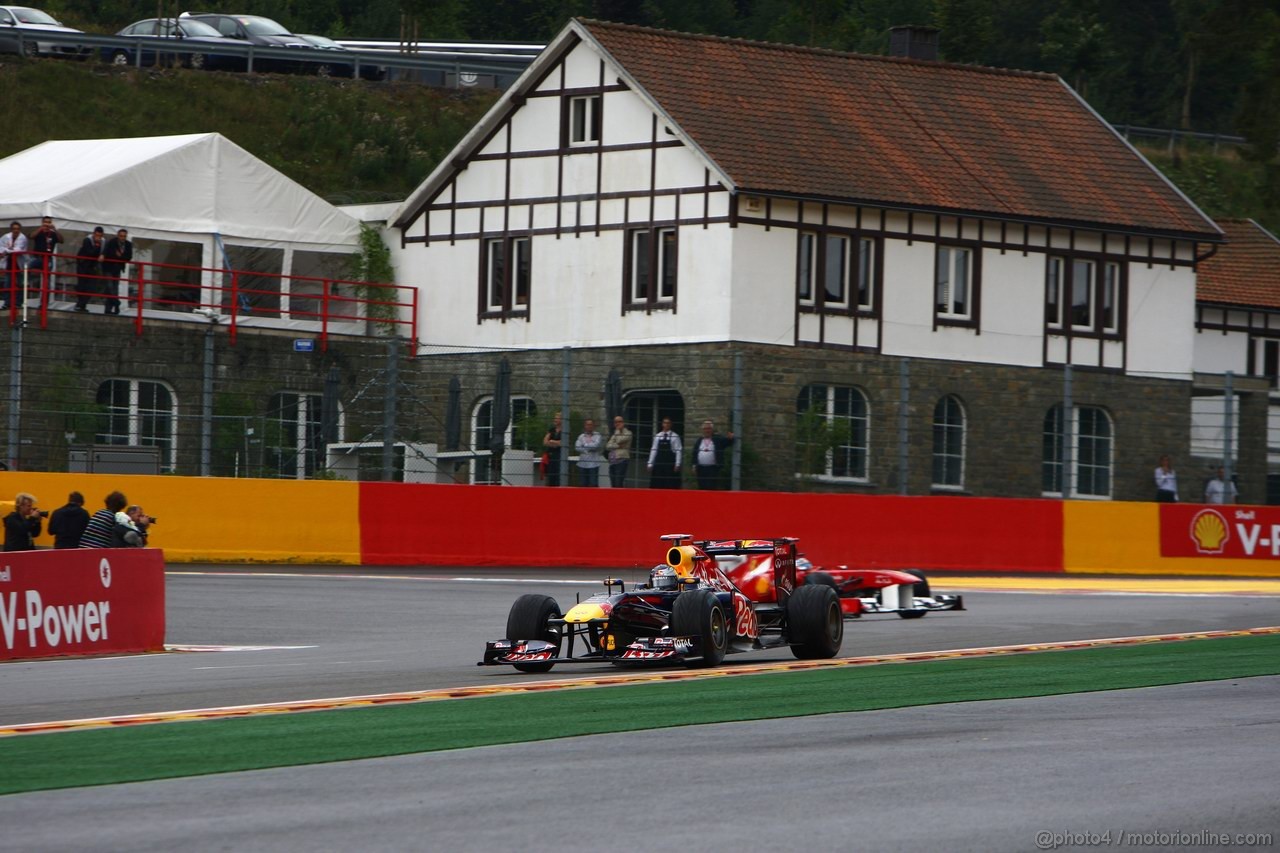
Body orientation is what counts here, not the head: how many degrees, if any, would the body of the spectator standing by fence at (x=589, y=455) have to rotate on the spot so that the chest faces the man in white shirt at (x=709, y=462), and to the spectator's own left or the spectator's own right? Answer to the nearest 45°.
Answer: approximately 90° to the spectator's own left

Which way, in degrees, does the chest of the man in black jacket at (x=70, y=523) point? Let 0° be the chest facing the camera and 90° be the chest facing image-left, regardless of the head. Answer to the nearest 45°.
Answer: approximately 225°

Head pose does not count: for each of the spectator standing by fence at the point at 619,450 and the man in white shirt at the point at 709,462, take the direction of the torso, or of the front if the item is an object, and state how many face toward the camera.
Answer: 2

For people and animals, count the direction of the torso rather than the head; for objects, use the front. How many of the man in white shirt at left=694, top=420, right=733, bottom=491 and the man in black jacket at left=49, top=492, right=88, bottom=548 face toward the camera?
1

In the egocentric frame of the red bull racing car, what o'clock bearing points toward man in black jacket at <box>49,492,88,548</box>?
The man in black jacket is roughly at 3 o'clock from the red bull racing car.

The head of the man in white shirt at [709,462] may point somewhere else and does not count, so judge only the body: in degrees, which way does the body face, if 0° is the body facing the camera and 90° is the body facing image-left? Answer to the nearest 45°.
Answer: approximately 0°

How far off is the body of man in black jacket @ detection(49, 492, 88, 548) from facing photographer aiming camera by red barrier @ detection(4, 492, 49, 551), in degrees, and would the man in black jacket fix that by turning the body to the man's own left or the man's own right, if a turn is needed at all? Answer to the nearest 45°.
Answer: approximately 90° to the man's own left

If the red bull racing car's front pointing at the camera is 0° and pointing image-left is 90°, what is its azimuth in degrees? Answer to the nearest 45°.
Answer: approximately 45°
